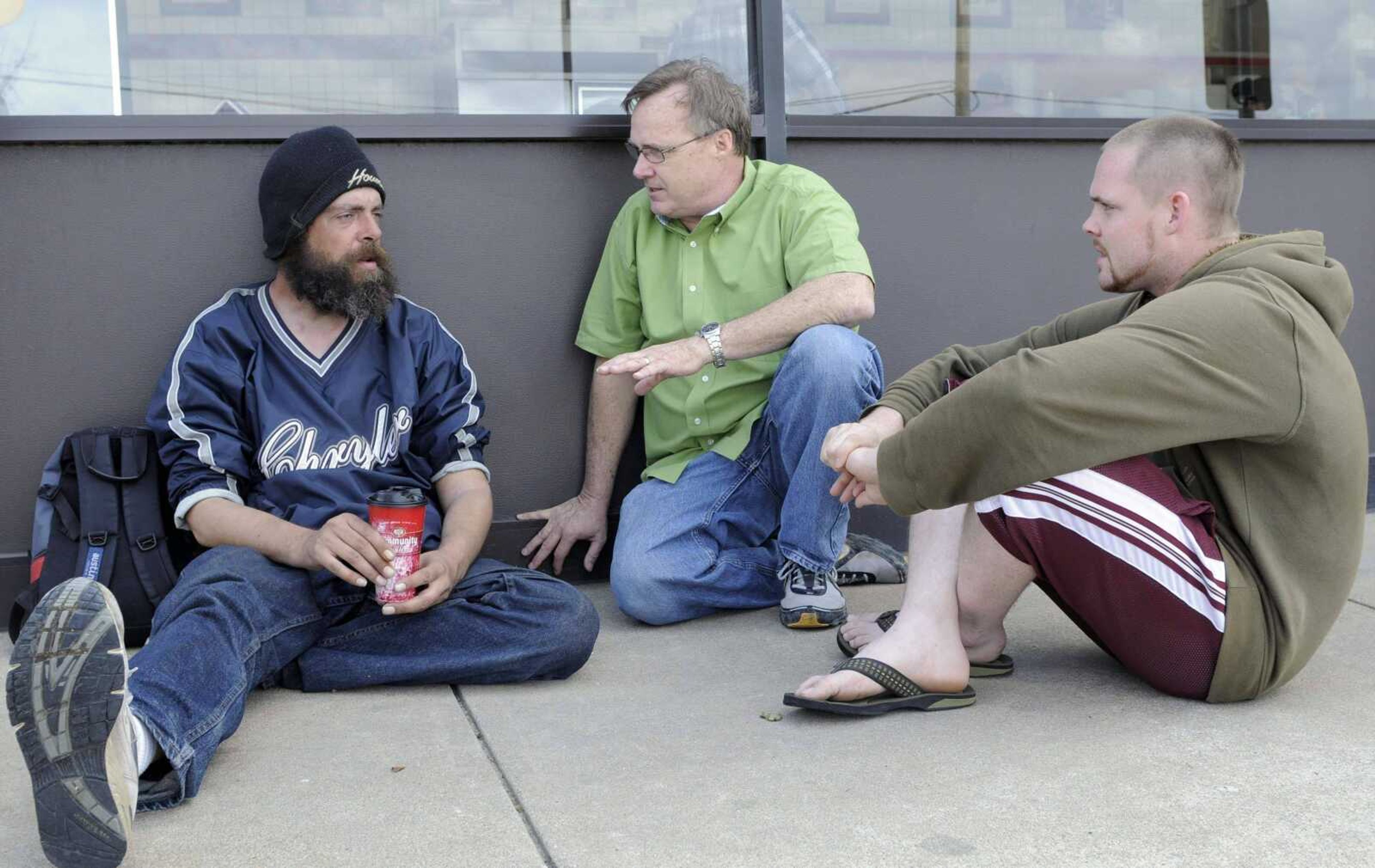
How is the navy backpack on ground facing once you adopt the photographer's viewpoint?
facing away from the viewer

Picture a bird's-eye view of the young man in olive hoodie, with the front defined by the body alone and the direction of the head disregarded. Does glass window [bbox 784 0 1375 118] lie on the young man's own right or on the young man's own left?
on the young man's own right

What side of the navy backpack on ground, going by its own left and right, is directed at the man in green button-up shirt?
right

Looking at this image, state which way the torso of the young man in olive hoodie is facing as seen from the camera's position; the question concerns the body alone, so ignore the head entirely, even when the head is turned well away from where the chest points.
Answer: to the viewer's left

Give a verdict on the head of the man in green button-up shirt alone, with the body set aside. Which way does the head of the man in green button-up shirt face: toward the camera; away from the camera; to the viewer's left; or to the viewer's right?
to the viewer's left

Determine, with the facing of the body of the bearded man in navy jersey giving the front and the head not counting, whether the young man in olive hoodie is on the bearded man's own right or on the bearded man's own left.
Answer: on the bearded man's own left

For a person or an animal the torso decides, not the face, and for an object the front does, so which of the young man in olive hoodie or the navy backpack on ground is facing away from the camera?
the navy backpack on ground
